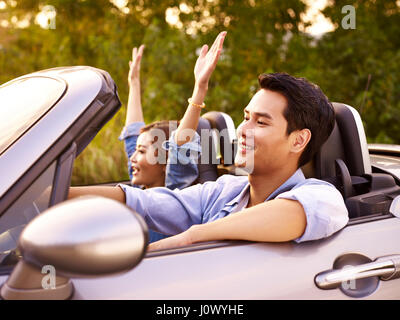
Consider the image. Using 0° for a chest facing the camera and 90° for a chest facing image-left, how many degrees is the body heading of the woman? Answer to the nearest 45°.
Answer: approximately 45°

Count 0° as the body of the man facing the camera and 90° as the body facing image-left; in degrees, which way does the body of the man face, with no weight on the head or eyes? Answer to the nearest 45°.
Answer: approximately 45°

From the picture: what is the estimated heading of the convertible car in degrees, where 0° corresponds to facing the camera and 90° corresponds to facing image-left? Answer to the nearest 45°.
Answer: approximately 45°

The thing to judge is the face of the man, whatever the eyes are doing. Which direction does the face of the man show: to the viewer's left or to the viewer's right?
to the viewer's left

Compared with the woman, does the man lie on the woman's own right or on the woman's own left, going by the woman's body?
on the woman's own left
